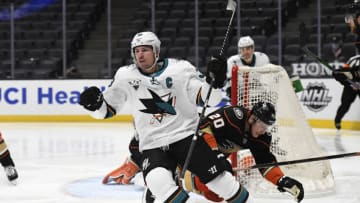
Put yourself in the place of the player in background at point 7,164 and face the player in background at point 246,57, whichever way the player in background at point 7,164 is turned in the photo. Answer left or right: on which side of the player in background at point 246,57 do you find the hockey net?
right

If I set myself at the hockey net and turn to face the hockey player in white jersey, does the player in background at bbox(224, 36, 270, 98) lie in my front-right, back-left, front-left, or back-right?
back-right

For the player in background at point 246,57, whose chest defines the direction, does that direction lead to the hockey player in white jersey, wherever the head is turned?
yes

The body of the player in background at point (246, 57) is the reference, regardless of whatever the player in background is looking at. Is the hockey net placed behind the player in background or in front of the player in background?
in front

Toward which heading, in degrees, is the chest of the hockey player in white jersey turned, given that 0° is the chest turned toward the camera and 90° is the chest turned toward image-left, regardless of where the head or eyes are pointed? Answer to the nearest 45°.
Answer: approximately 0°

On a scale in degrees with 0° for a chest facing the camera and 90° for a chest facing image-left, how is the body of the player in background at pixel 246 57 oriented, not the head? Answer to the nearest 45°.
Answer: approximately 0°

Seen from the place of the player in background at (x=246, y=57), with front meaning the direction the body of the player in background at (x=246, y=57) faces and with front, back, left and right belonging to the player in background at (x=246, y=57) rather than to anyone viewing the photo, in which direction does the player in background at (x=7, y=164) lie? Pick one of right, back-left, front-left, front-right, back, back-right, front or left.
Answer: front-right

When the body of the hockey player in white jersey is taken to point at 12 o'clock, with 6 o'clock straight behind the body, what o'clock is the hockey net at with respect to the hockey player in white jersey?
The hockey net is roughly at 7 o'clock from the hockey player in white jersey.

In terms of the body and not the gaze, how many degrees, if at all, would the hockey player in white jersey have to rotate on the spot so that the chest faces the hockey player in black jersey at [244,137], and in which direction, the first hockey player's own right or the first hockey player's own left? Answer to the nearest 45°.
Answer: approximately 135° to the first hockey player's own left

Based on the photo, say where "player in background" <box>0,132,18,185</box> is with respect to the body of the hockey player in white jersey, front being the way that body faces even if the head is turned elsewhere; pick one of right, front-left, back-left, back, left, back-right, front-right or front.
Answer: back-right

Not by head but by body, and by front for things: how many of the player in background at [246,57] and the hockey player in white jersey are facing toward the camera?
2
